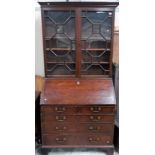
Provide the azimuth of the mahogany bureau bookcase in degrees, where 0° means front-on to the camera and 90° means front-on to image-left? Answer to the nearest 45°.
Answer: approximately 0°
